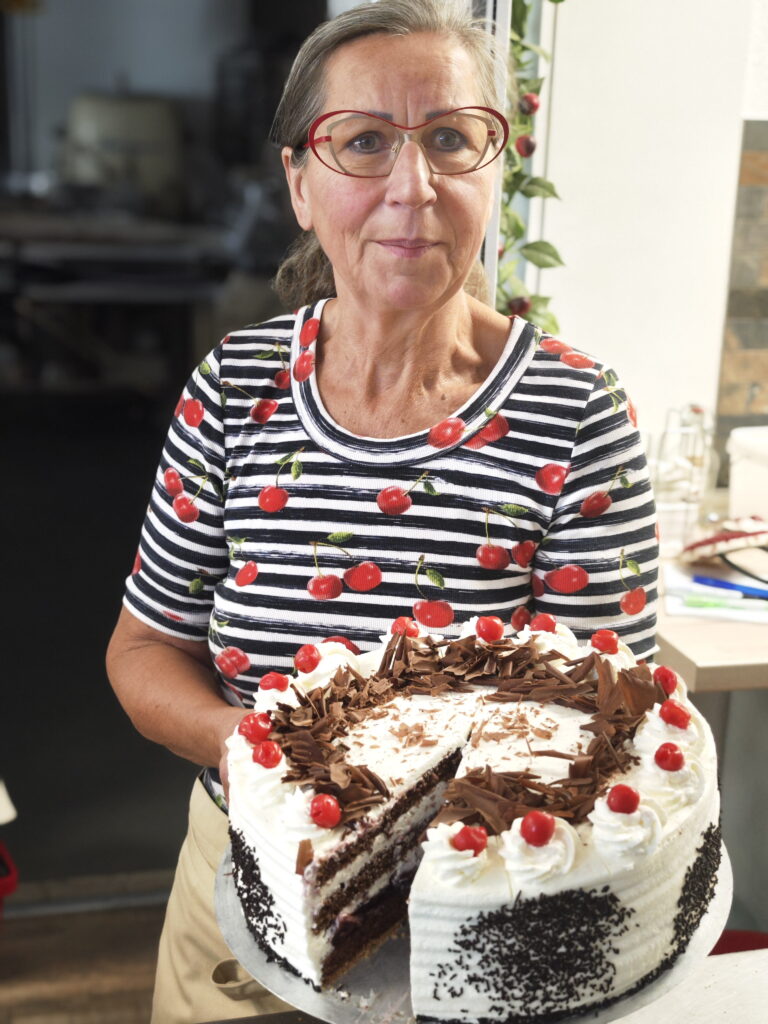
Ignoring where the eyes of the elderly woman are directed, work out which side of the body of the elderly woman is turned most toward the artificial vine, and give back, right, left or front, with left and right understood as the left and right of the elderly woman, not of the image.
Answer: back

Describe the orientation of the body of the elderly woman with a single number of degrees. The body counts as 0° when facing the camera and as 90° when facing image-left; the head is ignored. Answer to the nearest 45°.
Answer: approximately 0°
